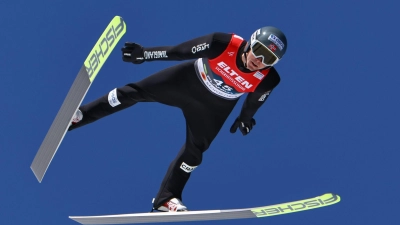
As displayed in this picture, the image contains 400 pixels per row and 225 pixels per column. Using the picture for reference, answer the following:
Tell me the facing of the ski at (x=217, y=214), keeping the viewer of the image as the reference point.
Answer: facing to the right of the viewer
